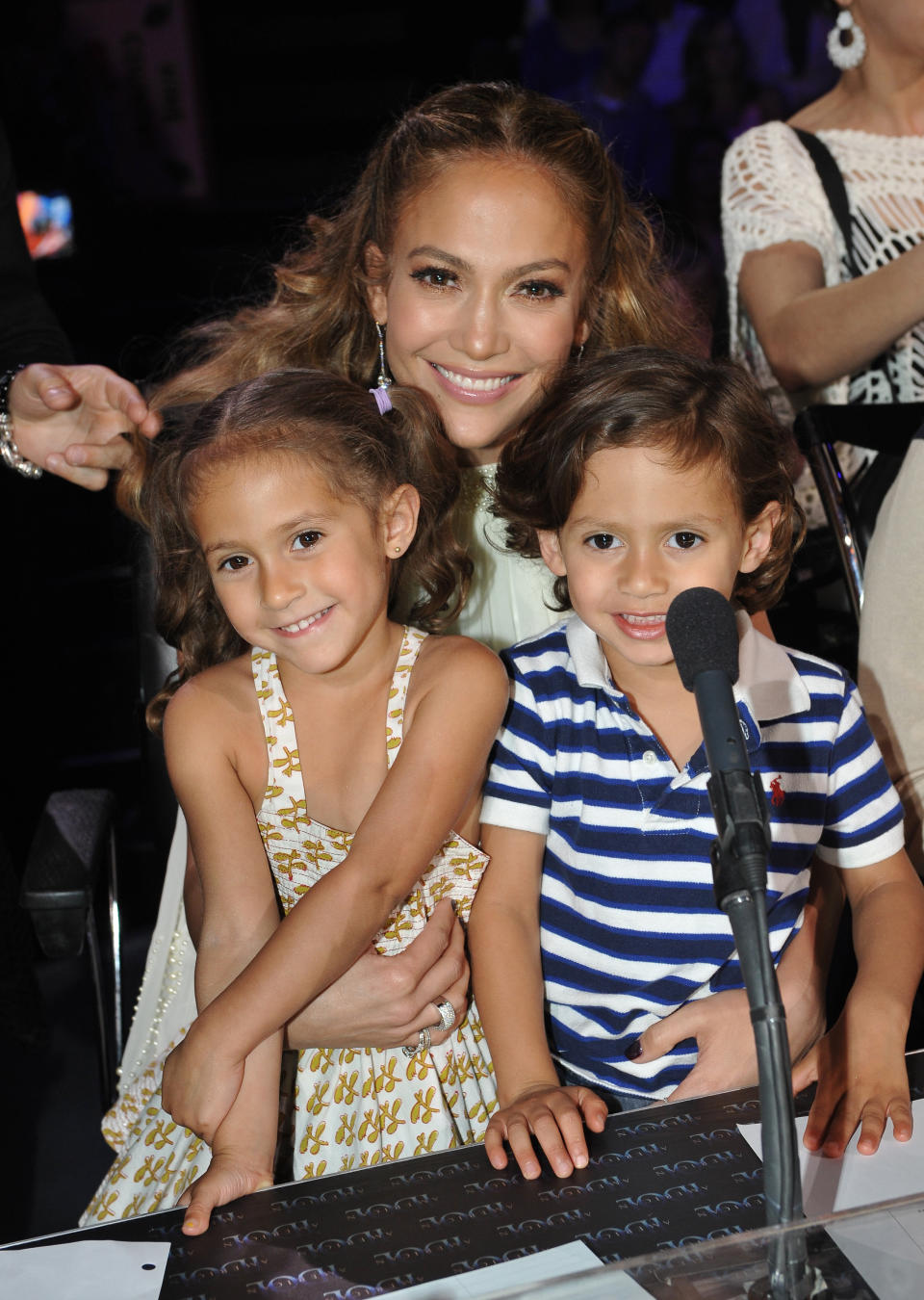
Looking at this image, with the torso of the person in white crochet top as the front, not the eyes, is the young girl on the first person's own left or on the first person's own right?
on the first person's own right

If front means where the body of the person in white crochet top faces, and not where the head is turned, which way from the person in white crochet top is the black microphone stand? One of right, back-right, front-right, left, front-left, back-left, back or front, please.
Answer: front-right

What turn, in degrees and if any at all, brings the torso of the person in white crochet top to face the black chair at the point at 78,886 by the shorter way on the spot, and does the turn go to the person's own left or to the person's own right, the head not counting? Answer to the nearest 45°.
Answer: approximately 90° to the person's own right

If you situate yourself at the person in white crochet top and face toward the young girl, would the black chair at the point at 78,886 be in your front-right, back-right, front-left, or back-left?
front-right
